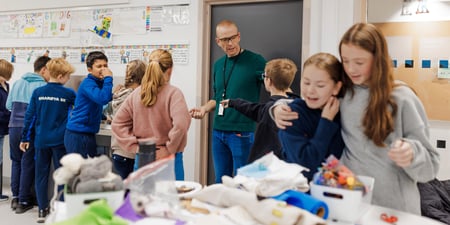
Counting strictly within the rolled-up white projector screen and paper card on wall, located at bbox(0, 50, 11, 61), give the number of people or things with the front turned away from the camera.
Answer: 0

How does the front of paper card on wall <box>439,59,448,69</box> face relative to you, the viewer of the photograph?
facing the viewer

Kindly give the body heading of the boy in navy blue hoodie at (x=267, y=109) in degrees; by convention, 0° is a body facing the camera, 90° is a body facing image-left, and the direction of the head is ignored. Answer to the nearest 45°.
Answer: approximately 135°

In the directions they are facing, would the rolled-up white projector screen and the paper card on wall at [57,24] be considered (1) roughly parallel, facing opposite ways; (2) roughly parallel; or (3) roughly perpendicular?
roughly parallel

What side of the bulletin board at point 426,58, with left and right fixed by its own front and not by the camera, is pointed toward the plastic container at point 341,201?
front

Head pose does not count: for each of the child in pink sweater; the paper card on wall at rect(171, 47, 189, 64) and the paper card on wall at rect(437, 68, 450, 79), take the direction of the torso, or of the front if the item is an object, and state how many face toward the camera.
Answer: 2

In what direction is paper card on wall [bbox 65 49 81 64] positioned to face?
toward the camera

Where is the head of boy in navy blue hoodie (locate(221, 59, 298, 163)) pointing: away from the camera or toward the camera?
away from the camera

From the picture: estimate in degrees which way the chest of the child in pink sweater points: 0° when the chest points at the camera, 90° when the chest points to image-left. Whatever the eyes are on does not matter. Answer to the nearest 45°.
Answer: approximately 180°

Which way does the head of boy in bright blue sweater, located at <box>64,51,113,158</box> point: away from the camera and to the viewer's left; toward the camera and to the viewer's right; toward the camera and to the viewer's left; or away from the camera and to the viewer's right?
toward the camera and to the viewer's right

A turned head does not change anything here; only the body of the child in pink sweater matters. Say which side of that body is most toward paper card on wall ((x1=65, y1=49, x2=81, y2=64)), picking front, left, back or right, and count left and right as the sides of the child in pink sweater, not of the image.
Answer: front

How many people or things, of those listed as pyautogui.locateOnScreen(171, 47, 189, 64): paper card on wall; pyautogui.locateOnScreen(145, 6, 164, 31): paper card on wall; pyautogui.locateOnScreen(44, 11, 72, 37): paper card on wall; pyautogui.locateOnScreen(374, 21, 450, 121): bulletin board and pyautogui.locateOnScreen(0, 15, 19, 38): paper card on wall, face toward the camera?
5

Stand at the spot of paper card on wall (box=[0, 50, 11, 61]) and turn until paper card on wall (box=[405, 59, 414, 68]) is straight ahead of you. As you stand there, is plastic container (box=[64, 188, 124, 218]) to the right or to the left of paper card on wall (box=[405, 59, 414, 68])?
right

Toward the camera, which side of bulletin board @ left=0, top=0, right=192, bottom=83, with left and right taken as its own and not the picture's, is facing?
front

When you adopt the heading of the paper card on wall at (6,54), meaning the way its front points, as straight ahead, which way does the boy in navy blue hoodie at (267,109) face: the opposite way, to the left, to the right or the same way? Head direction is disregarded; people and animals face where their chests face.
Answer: the opposite way

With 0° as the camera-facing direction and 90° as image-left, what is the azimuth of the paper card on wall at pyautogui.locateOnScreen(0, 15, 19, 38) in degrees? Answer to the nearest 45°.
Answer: approximately 0°

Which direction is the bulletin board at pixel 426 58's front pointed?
toward the camera

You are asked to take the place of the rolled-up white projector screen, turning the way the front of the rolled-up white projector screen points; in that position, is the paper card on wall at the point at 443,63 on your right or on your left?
on your left

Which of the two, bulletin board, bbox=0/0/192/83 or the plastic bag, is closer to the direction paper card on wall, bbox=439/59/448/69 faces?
the plastic bag
